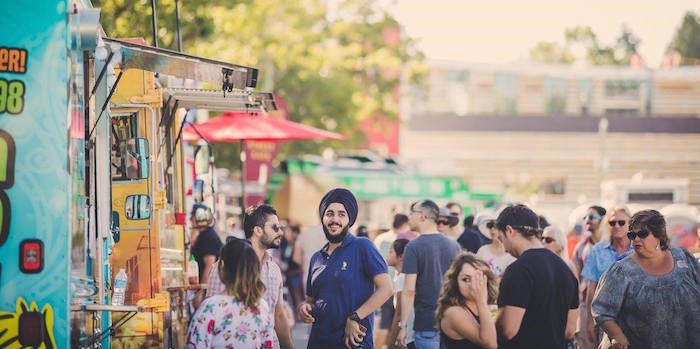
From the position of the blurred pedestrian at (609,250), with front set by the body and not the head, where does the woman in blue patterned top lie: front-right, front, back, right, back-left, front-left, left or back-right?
front

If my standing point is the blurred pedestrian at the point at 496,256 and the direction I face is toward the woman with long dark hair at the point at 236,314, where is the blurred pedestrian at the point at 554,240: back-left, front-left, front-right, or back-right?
back-left

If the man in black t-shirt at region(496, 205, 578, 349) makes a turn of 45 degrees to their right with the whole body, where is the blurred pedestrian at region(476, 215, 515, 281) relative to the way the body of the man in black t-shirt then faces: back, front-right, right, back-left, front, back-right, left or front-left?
front

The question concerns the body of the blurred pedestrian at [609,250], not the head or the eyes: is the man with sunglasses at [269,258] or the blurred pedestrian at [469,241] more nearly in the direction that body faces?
the man with sunglasses

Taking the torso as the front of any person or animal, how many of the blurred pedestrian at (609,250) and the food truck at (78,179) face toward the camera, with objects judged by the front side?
1

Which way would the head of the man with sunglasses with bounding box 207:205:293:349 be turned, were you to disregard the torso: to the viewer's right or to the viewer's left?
to the viewer's right

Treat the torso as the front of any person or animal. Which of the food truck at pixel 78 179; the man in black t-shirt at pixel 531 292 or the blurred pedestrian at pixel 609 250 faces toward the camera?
the blurred pedestrian

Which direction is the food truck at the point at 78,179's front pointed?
away from the camera

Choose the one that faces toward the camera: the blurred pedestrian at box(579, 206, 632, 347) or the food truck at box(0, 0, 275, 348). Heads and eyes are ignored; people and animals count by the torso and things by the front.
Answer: the blurred pedestrian

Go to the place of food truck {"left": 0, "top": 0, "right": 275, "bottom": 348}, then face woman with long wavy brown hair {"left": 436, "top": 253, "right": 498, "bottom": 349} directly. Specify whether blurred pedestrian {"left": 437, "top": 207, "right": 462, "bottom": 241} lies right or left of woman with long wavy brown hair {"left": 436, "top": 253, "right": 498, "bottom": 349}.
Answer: left

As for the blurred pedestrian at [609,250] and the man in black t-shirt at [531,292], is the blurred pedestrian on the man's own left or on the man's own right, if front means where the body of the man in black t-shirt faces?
on the man's own right

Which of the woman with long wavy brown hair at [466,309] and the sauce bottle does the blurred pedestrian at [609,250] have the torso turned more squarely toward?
the woman with long wavy brown hair

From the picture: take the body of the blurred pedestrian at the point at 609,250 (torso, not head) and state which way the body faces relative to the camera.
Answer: toward the camera

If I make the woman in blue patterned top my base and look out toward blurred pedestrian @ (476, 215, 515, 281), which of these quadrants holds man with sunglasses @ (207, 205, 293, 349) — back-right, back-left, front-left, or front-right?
front-left

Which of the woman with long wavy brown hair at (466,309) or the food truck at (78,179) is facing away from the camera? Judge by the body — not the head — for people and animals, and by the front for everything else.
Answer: the food truck
